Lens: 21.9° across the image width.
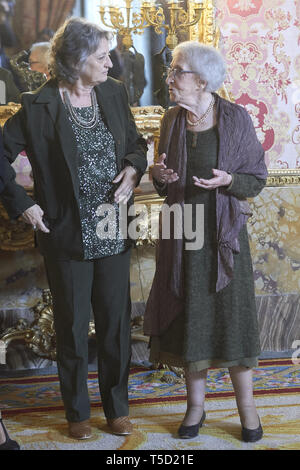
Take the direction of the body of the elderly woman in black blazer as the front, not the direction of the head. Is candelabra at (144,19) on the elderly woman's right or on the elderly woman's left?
on the elderly woman's left

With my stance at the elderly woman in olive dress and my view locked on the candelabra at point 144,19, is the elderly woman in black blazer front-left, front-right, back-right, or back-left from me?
front-left

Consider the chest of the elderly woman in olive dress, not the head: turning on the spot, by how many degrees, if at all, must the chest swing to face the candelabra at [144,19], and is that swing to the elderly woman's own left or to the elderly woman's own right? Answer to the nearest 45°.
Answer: approximately 135° to the elderly woman's own right

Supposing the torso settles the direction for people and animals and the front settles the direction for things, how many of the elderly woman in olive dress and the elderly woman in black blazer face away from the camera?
0

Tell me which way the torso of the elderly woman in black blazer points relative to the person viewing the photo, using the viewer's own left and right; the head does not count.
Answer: facing the viewer and to the right of the viewer

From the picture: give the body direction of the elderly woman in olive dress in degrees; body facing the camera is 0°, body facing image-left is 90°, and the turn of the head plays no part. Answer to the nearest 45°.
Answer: approximately 45°

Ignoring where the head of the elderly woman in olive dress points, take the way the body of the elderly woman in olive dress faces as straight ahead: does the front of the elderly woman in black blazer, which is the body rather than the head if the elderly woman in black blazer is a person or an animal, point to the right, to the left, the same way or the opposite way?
to the left

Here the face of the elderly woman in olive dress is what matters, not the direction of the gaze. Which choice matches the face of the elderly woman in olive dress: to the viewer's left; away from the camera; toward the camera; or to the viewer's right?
to the viewer's left

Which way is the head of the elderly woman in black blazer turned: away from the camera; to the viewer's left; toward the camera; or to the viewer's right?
to the viewer's right
